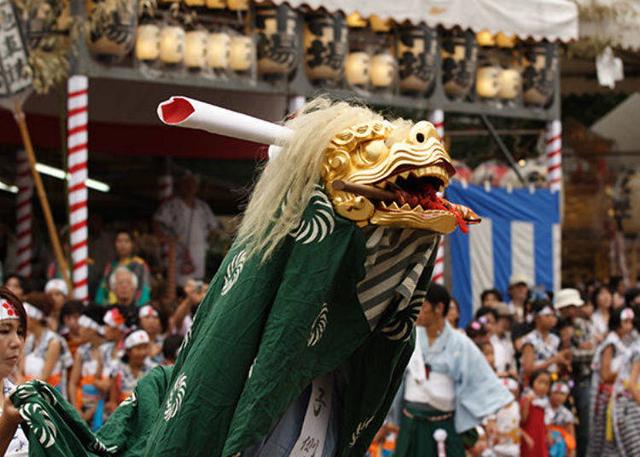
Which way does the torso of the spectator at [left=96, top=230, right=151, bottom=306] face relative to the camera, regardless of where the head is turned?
toward the camera

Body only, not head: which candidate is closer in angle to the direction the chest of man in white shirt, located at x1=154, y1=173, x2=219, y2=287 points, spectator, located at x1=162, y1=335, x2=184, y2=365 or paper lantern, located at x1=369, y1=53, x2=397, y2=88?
the spectator

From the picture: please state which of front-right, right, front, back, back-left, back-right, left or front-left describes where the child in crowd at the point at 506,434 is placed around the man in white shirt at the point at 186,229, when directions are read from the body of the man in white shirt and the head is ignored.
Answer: front-left

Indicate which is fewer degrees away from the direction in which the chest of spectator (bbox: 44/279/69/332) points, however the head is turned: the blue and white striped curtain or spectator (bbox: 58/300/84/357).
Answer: the spectator

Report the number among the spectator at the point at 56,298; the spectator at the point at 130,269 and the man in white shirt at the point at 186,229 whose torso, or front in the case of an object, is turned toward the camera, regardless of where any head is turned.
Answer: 3

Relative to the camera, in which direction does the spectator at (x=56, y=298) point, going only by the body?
toward the camera

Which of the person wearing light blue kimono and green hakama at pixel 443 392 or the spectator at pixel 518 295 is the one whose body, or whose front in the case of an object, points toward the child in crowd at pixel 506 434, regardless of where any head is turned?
the spectator
